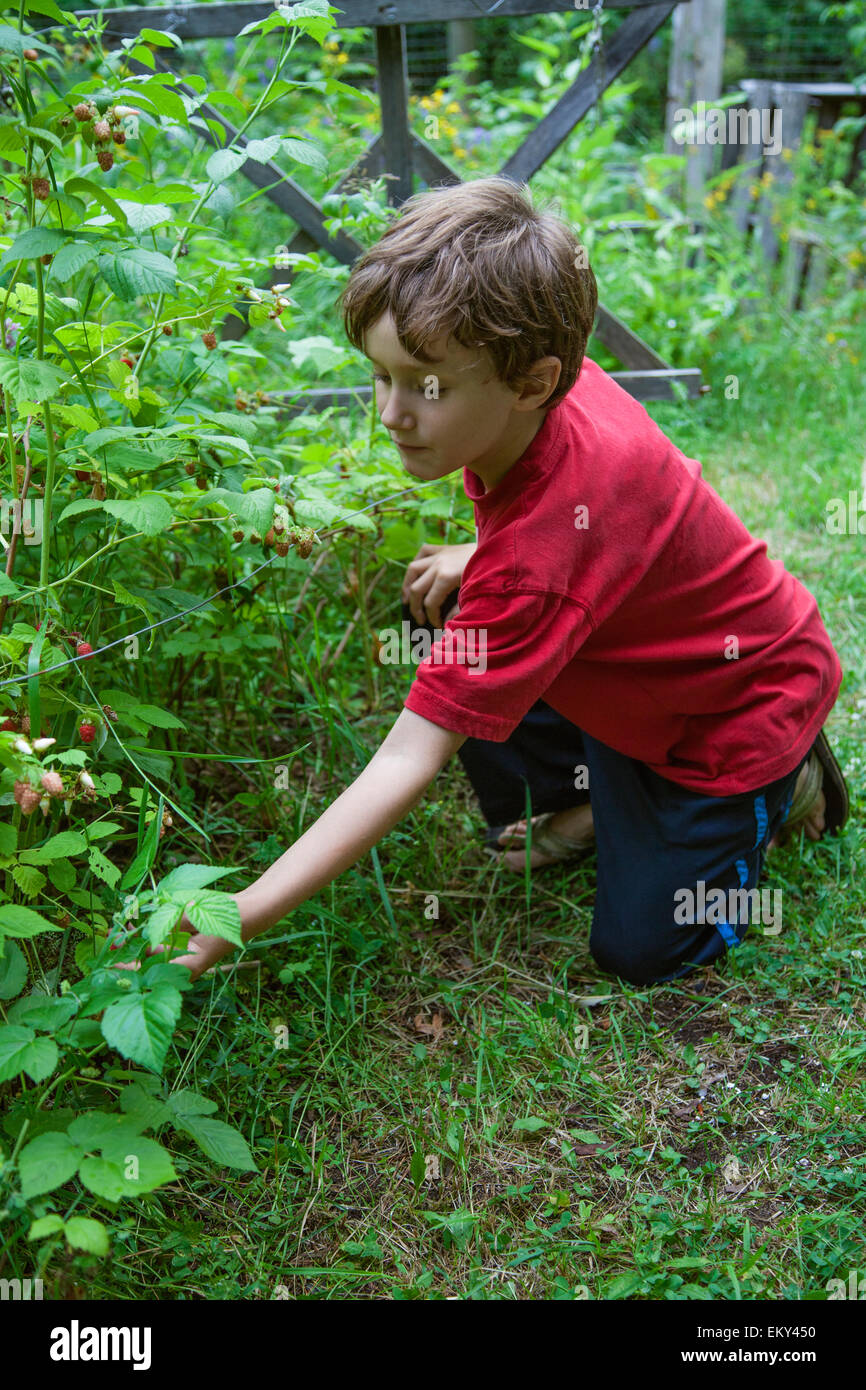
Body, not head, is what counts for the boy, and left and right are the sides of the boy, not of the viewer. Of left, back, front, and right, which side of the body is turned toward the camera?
left

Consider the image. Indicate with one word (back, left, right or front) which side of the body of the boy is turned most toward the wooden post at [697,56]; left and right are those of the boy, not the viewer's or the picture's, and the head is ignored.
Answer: right

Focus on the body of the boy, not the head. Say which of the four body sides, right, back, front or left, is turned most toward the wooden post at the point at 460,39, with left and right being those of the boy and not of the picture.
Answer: right

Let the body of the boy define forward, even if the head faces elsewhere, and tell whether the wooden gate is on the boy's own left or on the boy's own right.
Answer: on the boy's own right

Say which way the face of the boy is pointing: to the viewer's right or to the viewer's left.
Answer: to the viewer's left

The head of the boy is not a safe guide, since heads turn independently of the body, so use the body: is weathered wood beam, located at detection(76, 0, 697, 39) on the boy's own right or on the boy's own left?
on the boy's own right

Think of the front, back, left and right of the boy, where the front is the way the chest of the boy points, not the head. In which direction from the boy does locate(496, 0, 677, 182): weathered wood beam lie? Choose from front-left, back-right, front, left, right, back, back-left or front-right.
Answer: right
